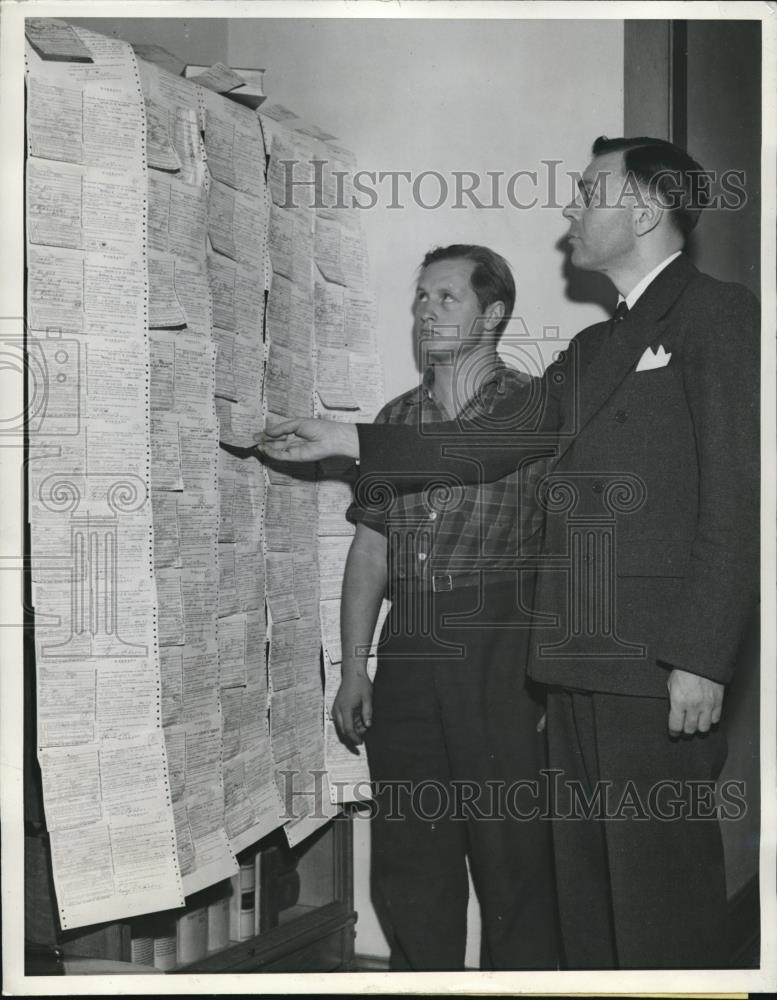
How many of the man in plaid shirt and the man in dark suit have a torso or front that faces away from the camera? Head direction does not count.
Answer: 0

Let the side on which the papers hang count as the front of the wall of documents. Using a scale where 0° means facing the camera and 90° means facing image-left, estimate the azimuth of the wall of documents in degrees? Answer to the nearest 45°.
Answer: approximately 315°

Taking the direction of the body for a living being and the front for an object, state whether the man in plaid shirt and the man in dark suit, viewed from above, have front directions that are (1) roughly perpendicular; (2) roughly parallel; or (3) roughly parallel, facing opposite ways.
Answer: roughly parallel

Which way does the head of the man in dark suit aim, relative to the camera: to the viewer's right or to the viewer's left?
to the viewer's left

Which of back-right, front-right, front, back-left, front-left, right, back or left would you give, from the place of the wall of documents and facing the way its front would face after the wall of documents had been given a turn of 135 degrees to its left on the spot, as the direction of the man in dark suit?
right

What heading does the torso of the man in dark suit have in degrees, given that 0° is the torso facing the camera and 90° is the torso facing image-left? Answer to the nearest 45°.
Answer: approximately 45°

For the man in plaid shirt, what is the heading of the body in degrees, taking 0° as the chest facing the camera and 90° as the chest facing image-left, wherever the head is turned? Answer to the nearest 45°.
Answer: approximately 45°

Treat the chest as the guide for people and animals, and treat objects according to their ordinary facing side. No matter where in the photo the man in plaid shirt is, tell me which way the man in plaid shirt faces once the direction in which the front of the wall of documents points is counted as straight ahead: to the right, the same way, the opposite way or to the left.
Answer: to the right
